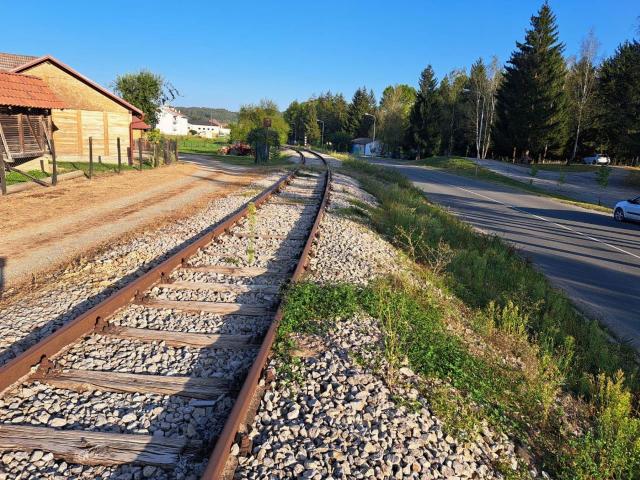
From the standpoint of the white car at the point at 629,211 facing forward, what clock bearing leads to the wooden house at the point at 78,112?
The wooden house is roughly at 10 o'clock from the white car.

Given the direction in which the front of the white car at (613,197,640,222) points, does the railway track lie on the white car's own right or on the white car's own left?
on the white car's own left

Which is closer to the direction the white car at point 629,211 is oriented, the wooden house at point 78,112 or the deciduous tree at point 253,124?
the deciduous tree

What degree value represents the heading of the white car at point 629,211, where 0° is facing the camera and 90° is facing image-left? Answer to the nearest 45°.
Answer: approximately 135°

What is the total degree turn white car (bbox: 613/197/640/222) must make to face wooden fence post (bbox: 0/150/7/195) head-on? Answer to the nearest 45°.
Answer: approximately 90° to its left

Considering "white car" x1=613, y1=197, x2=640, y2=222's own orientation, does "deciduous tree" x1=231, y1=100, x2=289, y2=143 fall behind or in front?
in front

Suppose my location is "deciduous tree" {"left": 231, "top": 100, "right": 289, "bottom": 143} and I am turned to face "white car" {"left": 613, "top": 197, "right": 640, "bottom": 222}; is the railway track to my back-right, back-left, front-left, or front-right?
front-right

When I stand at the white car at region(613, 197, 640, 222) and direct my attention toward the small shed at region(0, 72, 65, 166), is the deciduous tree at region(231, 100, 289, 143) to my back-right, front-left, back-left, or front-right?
front-right

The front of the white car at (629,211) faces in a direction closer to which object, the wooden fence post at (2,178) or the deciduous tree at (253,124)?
the deciduous tree

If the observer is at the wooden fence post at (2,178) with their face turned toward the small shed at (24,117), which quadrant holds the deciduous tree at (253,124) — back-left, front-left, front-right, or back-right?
front-right
